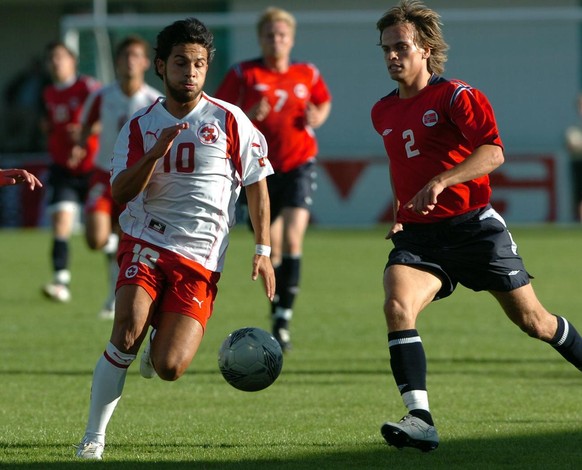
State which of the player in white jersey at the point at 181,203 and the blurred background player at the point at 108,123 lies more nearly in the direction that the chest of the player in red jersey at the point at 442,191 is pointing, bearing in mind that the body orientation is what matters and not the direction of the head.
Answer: the player in white jersey

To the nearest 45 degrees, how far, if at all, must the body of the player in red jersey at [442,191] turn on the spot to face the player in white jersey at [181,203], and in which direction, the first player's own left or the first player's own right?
approximately 45° to the first player's own right

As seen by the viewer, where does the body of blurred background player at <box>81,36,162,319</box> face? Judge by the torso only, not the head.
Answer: toward the camera

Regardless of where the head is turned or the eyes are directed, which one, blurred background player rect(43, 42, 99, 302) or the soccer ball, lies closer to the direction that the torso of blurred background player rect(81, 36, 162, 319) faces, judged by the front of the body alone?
the soccer ball

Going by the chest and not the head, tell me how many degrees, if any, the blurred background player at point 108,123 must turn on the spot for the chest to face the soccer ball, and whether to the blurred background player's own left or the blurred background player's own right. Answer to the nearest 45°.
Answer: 0° — they already face it

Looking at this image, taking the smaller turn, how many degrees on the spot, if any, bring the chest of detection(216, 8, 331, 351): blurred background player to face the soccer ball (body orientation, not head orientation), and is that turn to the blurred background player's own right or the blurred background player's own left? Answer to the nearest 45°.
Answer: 0° — they already face it

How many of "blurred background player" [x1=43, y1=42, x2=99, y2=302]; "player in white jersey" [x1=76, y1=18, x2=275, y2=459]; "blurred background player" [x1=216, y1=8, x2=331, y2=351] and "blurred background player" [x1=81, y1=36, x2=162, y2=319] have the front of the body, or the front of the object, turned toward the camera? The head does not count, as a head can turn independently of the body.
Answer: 4

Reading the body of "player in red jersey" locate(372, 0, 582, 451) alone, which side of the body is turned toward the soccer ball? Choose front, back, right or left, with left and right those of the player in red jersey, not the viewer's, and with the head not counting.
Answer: front

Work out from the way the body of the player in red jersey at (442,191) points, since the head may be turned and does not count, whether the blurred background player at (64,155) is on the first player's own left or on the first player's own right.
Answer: on the first player's own right

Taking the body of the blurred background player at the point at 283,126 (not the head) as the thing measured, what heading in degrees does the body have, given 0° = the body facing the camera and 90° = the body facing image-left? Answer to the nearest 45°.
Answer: approximately 0°

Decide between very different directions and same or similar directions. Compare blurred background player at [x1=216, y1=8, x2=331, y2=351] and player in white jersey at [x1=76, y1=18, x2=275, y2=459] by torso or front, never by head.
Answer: same or similar directions

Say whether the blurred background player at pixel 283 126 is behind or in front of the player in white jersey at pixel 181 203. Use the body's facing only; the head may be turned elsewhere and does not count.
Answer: behind

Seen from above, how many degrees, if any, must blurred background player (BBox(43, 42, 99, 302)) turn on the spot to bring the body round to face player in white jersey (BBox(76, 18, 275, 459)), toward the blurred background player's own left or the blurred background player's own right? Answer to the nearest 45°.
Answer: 0° — they already face them

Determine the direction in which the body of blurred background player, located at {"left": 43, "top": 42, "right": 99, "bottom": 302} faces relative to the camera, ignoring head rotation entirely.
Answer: toward the camera

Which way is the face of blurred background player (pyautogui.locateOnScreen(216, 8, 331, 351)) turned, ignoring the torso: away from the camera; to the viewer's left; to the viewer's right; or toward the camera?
toward the camera
